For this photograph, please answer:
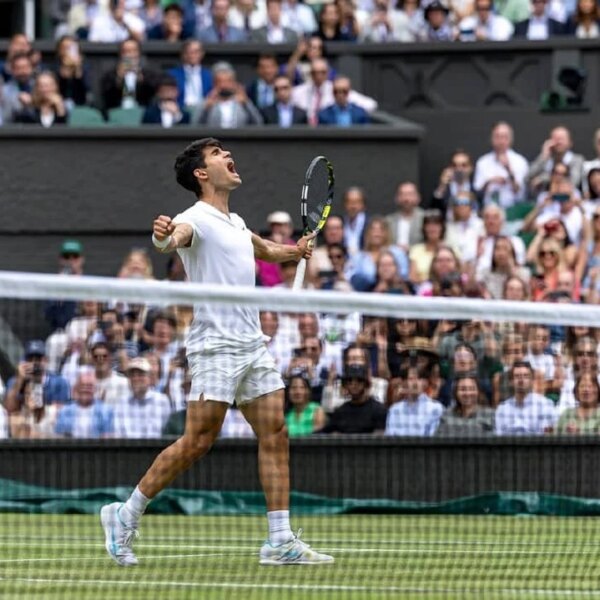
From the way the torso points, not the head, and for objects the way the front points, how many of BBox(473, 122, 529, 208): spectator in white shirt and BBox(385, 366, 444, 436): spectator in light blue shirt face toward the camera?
2

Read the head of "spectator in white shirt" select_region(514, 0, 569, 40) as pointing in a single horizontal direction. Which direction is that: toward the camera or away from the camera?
toward the camera

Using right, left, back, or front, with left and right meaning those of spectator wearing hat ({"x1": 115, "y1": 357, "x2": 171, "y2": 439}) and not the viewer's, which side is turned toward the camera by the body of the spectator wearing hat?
front

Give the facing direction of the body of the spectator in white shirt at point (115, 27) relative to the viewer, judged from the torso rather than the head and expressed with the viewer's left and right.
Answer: facing the viewer

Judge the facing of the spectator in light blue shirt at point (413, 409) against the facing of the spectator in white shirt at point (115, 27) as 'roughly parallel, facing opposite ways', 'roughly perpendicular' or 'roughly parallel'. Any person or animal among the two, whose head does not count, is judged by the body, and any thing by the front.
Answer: roughly parallel

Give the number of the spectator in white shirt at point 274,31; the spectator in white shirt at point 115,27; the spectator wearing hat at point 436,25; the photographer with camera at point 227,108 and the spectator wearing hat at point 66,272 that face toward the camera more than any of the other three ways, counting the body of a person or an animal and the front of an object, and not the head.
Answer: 5

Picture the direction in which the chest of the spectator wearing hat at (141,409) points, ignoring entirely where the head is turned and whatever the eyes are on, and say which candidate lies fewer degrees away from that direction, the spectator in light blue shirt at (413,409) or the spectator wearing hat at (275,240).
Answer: the spectator in light blue shirt

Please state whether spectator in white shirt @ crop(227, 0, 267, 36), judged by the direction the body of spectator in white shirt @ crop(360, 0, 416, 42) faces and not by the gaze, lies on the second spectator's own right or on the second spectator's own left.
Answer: on the second spectator's own right

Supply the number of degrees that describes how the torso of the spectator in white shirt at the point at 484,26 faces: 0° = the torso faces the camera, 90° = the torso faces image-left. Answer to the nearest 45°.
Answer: approximately 0°

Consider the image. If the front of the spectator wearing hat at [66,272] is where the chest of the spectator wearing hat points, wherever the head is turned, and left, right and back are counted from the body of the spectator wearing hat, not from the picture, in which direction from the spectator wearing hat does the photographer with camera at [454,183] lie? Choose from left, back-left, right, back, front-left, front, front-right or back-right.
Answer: left

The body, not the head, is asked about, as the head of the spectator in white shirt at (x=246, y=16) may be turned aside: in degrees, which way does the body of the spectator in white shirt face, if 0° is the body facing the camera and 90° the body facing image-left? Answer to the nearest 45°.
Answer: approximately 0°

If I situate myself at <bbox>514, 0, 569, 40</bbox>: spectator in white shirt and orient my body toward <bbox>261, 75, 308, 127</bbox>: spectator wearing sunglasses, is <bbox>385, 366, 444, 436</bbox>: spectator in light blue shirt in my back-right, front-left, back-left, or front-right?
front-left

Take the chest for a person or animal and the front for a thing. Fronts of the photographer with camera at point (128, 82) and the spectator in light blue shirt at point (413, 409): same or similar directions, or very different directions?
same or similar directions

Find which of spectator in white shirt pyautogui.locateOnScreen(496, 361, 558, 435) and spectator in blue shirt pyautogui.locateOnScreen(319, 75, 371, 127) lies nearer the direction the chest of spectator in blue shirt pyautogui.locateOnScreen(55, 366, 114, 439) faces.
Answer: the spectator in white shirt

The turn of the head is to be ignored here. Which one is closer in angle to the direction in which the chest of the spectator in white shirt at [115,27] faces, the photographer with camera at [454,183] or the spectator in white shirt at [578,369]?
the spectator in white shirt

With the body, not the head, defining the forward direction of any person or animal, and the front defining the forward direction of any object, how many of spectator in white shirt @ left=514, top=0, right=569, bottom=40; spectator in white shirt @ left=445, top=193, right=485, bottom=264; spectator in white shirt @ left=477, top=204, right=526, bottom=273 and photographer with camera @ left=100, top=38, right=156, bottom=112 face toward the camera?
4
